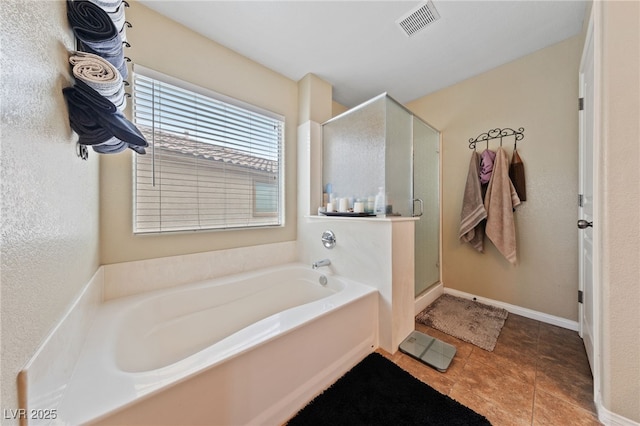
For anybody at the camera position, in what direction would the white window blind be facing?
facing the viewer and to the right of the viewer

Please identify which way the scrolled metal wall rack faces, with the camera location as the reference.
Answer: facing the viewer and to the left of the viewer

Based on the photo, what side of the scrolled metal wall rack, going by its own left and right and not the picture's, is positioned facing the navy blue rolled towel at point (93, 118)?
front

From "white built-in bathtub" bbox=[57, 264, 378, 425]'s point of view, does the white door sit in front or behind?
in front

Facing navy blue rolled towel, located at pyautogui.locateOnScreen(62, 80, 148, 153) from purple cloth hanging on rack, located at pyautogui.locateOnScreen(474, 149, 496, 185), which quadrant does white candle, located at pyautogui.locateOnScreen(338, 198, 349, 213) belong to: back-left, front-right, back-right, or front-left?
front-right

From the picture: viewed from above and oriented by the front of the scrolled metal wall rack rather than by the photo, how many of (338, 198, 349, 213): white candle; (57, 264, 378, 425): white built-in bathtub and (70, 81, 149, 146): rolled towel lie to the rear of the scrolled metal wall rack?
0

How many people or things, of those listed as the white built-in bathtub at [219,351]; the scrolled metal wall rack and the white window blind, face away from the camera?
0

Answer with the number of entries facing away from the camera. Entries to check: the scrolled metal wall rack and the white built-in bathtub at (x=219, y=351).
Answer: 0

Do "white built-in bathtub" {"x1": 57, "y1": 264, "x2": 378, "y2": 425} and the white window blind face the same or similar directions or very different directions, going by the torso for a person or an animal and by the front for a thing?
same or similar directions

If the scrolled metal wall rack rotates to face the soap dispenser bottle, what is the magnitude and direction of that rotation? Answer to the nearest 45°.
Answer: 0° — it already faces it
